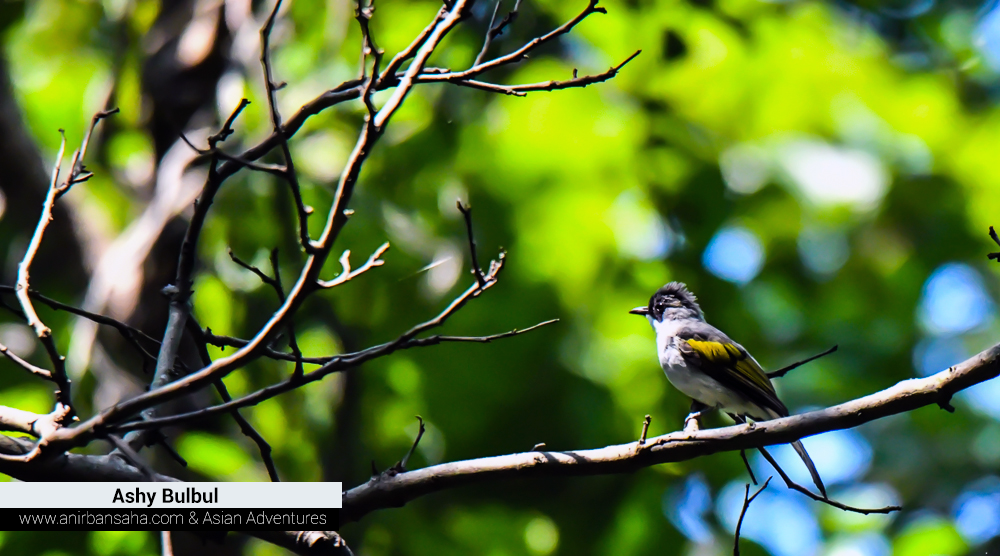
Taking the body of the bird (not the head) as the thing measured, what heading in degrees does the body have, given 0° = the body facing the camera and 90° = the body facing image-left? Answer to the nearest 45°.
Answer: approximately 90°

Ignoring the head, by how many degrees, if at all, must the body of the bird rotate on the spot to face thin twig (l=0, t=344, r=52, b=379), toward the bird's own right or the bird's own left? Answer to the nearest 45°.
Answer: approximately 45° to the bird's own left
